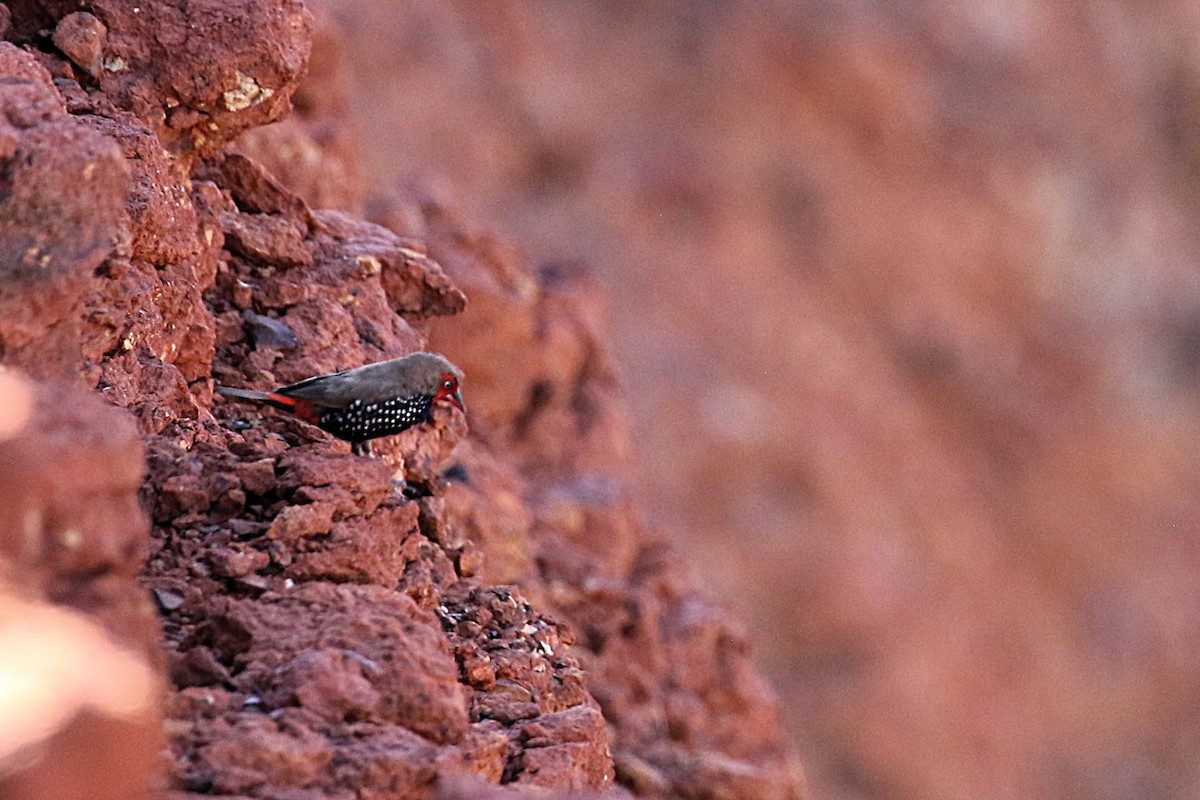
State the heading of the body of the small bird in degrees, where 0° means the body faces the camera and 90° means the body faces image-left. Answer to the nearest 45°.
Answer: approximately 270°
